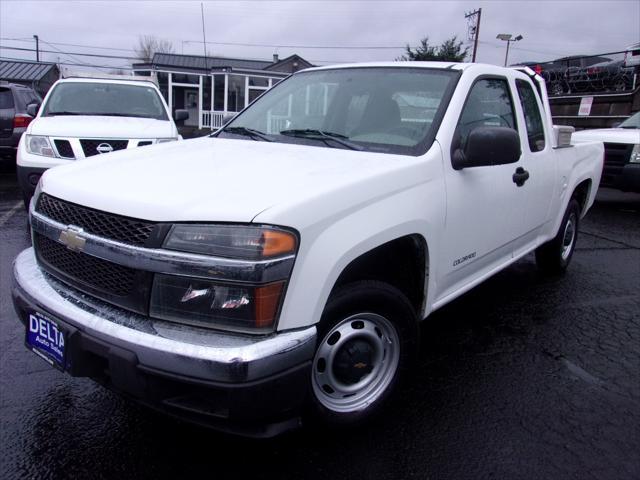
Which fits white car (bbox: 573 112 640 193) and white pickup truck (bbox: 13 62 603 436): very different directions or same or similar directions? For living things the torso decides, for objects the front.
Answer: same or similar directions

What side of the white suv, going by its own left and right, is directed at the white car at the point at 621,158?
left

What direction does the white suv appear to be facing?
toward the camera

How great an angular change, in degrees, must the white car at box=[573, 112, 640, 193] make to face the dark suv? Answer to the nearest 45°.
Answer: approximately 45° to its right

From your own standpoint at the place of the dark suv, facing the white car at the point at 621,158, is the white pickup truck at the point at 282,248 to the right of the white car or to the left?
right

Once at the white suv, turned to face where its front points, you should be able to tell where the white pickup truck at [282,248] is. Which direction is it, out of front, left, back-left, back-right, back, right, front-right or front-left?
front

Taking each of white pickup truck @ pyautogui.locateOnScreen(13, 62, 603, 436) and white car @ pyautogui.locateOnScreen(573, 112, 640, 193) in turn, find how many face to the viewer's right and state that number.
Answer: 0

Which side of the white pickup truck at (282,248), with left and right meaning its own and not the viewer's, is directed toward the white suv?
right

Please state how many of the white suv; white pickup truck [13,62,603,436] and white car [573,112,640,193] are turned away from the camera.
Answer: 0

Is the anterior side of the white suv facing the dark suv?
no
